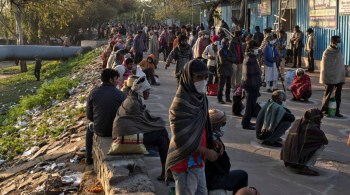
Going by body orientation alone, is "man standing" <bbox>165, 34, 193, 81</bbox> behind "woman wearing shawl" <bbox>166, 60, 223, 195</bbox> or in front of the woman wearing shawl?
behind

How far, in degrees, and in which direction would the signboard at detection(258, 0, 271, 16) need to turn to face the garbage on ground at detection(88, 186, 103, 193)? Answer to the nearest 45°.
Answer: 0° — it already faces it

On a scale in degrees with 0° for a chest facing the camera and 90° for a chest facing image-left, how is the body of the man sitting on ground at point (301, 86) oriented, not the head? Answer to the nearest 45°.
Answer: approximately 45°
